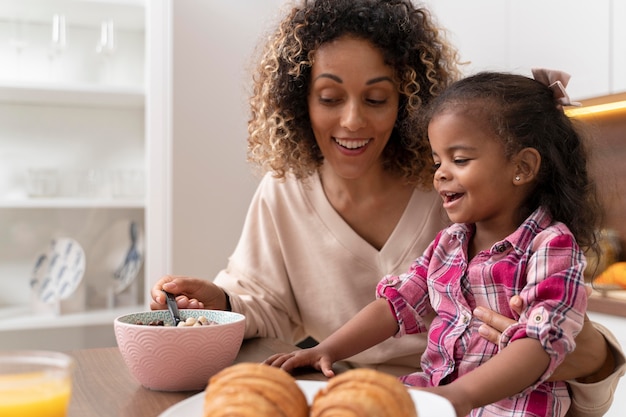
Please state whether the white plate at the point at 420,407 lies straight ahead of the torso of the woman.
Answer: yes

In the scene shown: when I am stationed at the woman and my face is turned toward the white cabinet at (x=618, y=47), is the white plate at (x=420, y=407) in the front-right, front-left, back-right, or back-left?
back-right

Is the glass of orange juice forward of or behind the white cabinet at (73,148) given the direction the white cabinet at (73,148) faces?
forward

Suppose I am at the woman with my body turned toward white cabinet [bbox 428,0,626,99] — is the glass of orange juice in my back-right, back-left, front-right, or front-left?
back-right

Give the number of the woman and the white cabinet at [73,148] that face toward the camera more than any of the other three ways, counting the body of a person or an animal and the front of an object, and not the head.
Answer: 2

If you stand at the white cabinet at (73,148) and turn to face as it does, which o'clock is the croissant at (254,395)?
The croissant is roughly at 12 o'clock from the white cabinet.

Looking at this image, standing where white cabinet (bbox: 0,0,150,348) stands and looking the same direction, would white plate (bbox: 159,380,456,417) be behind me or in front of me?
in front

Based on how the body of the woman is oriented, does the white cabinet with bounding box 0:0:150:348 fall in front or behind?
behind

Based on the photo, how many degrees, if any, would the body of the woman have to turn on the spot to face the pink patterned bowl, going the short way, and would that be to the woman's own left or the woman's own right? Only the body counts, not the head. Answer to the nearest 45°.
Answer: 0° — they already face it

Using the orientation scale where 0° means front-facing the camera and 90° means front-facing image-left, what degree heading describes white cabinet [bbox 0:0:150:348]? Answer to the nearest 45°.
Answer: approximately 0°

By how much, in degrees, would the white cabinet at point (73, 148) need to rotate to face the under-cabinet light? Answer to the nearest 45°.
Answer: approximately 45° to its left
